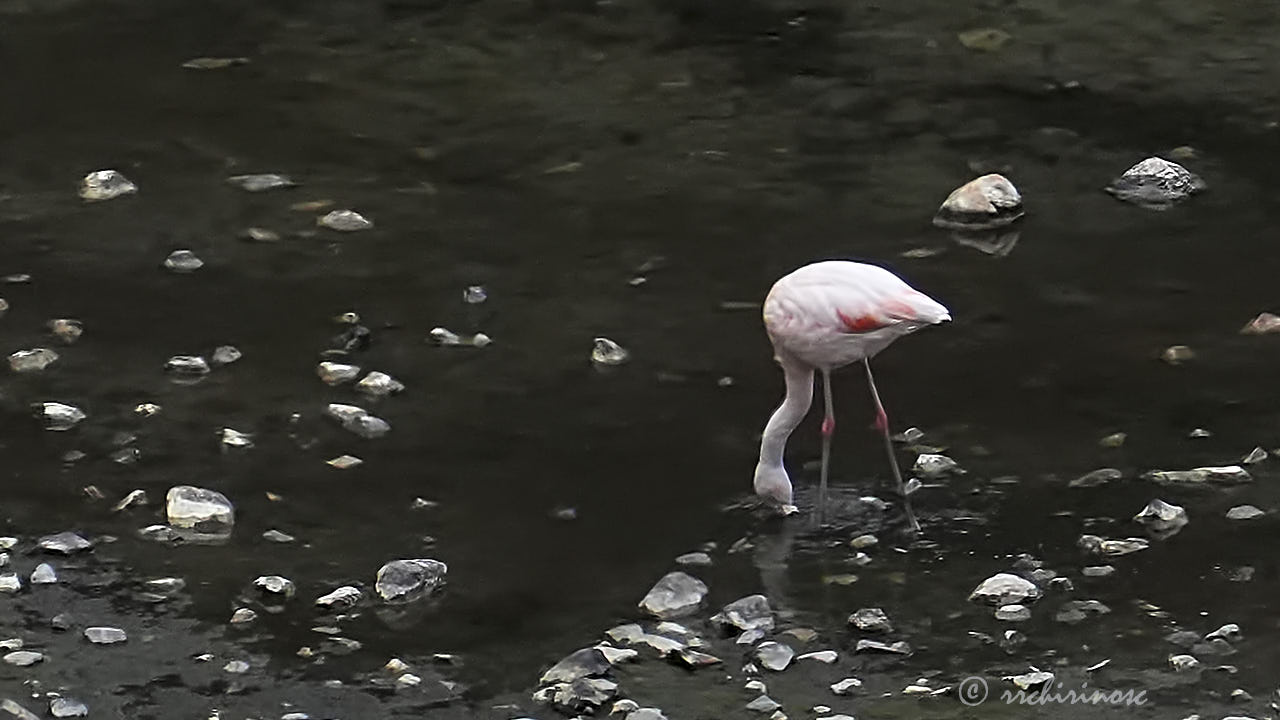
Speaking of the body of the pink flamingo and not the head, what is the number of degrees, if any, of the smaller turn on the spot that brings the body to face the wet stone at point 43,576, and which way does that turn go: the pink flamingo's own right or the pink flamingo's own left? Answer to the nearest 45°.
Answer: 0° — it already faces it

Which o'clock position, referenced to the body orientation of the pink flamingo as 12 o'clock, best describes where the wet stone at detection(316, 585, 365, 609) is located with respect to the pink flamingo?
The wet stone is roughly at 11 o'clock from the pink flamingo.

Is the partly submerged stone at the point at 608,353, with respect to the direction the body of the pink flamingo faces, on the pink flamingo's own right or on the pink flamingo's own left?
on the pink flamingo's own right

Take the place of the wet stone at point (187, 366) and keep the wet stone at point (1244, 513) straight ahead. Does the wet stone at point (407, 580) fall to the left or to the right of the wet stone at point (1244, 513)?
right

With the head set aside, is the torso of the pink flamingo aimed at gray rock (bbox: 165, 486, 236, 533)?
yes

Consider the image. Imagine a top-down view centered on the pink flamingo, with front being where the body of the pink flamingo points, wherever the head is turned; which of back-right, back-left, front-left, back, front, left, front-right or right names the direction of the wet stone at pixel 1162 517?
back

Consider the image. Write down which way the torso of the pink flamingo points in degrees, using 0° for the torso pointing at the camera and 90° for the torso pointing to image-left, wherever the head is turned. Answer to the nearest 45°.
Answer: approximately 90°

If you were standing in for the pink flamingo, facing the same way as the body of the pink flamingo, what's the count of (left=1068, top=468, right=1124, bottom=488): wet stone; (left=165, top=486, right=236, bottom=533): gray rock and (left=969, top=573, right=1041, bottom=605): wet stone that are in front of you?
1
